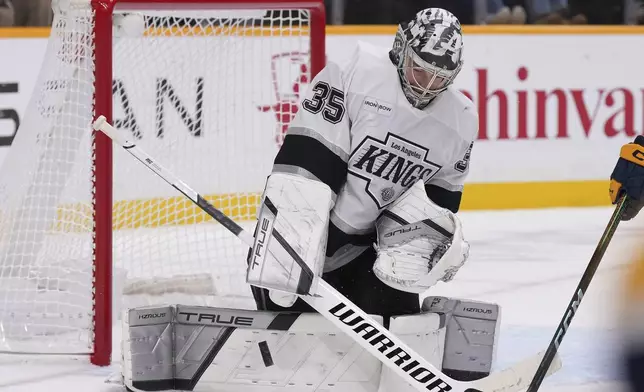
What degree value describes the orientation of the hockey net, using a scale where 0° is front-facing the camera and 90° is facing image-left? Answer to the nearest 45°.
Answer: approximately 315°
